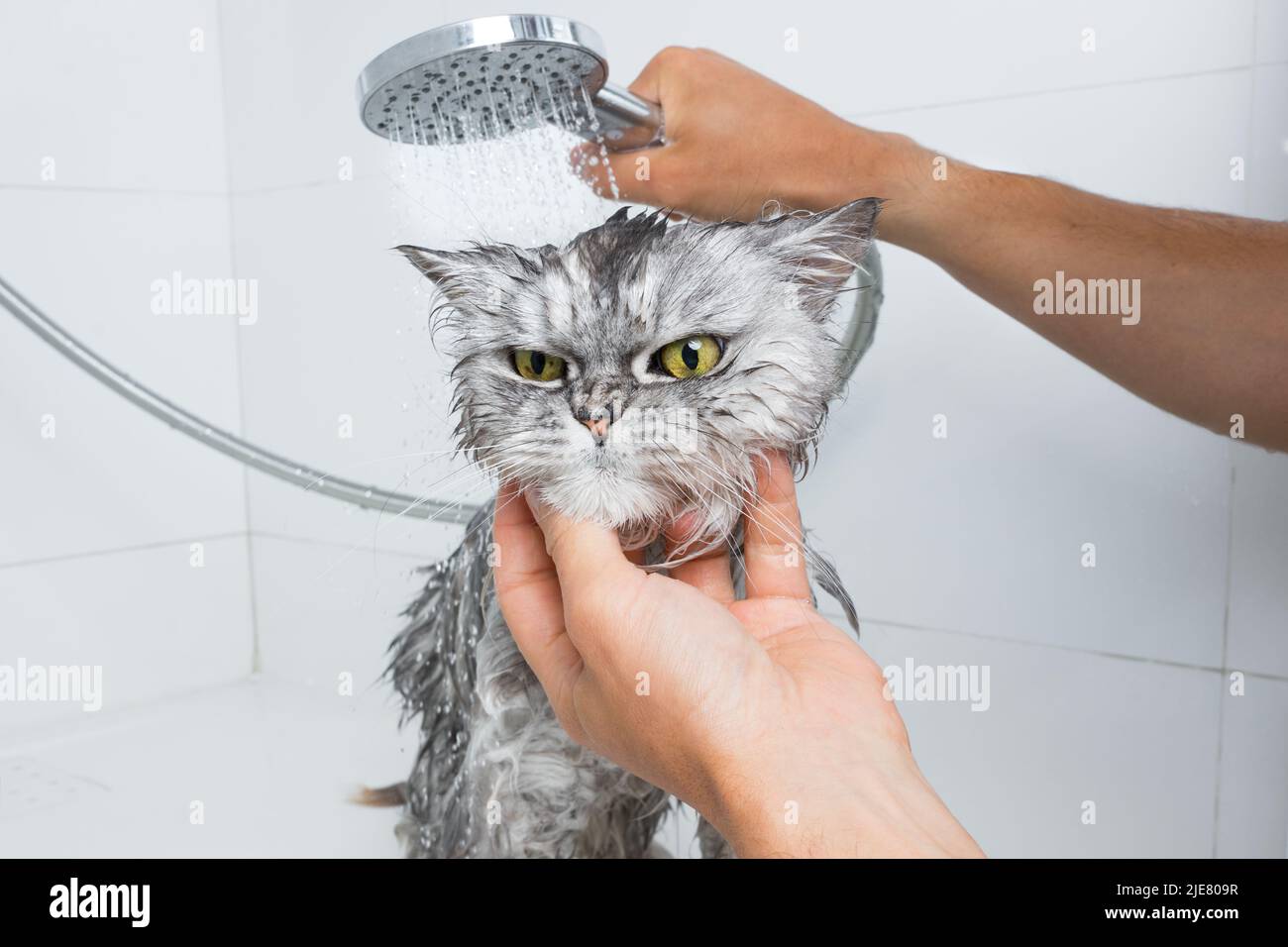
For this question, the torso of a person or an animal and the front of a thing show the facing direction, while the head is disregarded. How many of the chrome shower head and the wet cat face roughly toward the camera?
2

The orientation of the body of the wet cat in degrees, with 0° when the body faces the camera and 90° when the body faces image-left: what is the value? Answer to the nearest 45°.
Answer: approximately 0°

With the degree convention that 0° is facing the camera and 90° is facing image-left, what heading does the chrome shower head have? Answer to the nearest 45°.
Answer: approximately 0°
